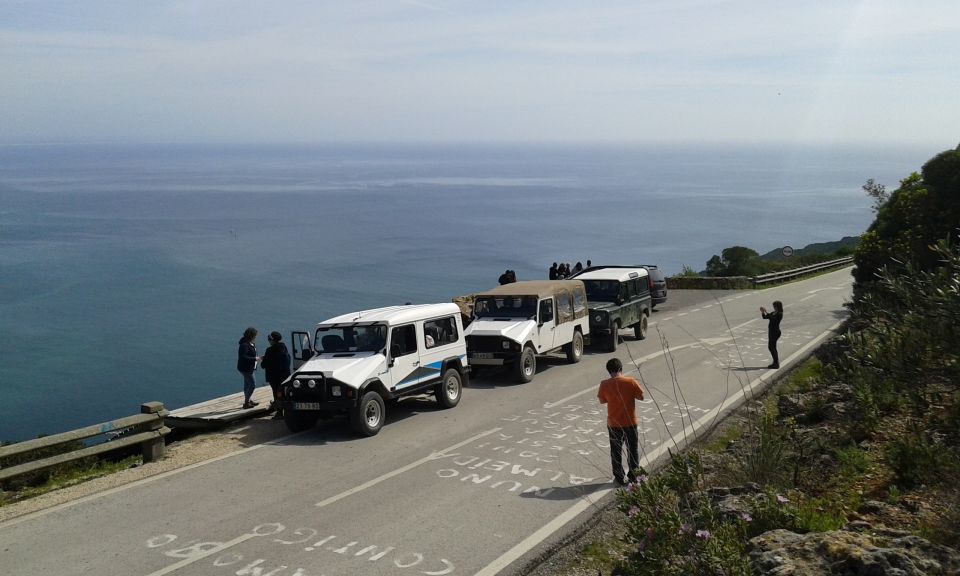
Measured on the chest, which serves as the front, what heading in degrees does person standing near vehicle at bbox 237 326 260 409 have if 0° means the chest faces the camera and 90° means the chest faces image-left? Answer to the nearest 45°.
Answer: approximately 270°

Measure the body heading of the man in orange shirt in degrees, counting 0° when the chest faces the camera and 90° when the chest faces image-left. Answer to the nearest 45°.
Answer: approximately 180°

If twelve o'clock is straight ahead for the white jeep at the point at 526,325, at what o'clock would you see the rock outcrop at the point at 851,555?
The rock outcrop is roughly at 10 o'clock from the white jeep.

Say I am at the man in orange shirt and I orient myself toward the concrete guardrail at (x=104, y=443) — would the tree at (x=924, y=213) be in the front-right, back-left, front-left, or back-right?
back-right

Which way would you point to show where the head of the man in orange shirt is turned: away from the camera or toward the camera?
away from the camera

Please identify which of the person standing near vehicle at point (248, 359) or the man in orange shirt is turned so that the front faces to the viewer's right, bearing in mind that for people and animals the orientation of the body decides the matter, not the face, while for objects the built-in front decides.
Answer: the person standing near vehicle

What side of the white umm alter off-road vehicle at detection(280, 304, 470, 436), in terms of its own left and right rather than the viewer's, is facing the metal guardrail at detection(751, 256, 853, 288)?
back

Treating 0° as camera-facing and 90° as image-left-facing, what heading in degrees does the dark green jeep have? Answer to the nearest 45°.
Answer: approximately 45°

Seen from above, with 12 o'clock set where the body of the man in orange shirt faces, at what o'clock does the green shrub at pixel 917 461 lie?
The green shrub is roughly at 4 o'clock from the man in orange shirt.
